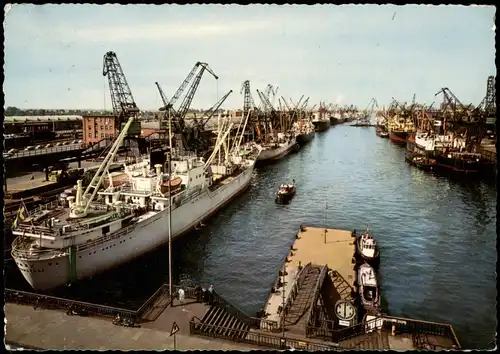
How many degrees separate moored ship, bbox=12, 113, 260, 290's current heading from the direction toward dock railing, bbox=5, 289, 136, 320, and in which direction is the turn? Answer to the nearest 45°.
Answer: approximately 135° to its right

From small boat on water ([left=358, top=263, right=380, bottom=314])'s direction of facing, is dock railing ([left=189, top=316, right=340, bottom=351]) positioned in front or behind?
behind

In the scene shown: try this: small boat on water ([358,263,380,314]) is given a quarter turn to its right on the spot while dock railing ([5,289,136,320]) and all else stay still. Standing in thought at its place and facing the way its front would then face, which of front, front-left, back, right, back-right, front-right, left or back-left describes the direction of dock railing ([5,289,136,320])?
back-right

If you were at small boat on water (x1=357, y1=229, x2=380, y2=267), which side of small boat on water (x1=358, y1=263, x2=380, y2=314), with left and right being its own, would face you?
front

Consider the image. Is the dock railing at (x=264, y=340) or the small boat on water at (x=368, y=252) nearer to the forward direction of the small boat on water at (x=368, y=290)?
the small boat on water

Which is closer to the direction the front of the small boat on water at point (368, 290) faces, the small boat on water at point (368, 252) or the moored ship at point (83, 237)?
the small boat on water

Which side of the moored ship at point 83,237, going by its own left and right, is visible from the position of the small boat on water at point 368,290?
right

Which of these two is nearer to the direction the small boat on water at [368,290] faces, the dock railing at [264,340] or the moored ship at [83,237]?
the moored ship

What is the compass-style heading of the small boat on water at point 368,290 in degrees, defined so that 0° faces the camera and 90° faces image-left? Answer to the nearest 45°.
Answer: approximately 180°

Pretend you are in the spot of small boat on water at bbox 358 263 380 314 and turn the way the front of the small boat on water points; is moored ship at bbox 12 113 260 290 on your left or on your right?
on your left

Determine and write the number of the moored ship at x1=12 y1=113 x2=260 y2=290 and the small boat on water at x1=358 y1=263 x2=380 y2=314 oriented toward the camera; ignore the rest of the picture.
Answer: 0
